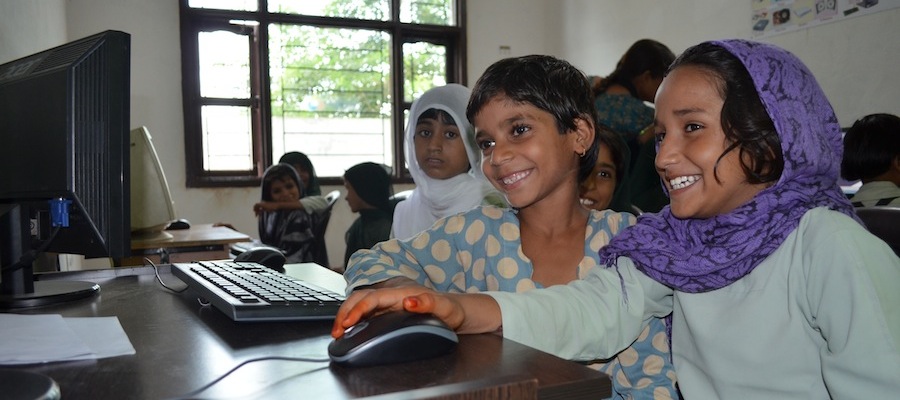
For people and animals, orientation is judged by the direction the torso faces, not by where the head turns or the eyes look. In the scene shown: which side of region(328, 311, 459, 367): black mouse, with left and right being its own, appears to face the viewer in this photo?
left

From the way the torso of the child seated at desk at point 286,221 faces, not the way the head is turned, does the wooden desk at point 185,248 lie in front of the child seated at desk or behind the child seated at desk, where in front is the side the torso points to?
in front

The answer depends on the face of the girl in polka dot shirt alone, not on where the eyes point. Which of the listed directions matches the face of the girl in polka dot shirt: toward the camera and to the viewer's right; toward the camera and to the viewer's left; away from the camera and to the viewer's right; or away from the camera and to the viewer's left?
toward the camera and to the viewer's left

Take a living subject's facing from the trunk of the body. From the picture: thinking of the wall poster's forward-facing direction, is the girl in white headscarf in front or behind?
in front

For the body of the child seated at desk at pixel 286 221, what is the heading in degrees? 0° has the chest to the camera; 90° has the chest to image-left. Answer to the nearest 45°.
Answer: approximately 45°

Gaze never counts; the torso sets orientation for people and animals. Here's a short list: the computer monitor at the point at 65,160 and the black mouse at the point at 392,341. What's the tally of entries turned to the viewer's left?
1

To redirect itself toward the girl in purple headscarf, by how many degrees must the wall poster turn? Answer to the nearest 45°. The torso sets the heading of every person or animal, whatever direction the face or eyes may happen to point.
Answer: approximately 45° to its left

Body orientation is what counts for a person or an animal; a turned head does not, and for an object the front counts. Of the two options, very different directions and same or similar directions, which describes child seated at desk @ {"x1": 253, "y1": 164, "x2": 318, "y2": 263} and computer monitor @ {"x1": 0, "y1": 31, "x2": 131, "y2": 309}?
very different directions

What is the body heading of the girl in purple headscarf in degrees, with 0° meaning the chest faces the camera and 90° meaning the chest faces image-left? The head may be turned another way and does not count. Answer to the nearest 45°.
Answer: approximately 45°
